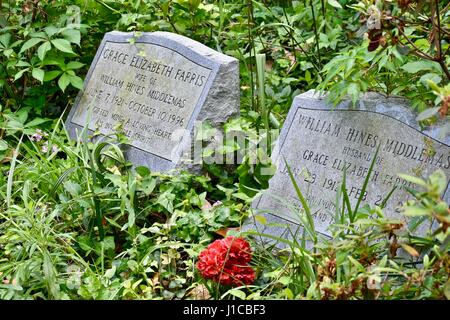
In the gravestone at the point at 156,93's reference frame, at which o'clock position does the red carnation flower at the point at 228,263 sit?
The red carnation flower is roughly at 10 o'clock from the gravestone.

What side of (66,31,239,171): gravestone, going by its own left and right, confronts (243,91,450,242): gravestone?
left

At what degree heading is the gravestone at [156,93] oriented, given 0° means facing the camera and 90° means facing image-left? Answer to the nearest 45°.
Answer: approximately 45°
